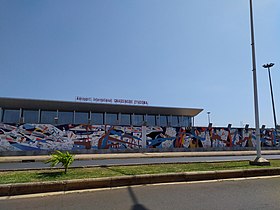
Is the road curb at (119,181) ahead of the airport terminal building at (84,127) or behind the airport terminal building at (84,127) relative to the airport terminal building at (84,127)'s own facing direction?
ahead

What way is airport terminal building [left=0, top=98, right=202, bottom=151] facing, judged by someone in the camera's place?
facing the viewer and to the right of the viewer
